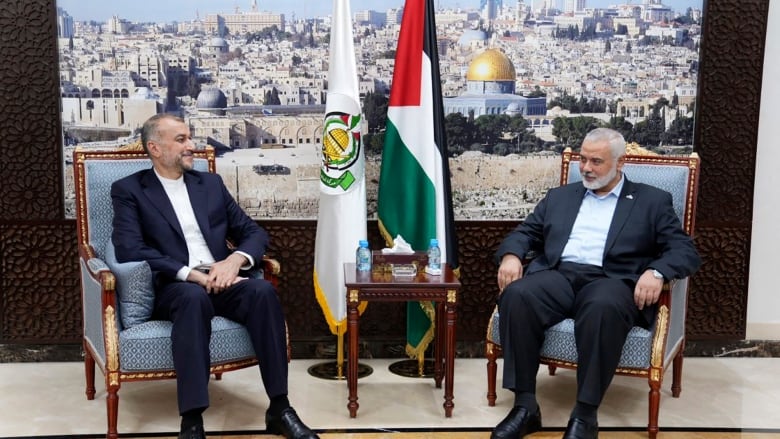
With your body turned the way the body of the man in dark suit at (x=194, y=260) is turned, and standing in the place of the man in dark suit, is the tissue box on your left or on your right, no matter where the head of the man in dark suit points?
on your left

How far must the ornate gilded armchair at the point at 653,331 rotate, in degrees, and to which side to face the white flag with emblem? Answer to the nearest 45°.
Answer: approximately 45° to its right

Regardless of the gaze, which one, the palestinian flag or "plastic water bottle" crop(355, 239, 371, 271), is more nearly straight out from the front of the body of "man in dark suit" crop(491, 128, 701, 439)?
the plastic water bottle

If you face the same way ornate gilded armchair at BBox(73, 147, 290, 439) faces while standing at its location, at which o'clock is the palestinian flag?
The palestinian flag is roughly at 10 o'clock from the ornate gilded armchair.

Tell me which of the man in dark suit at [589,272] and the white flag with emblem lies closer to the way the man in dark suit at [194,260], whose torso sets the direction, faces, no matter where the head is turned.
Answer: the man in dark suit

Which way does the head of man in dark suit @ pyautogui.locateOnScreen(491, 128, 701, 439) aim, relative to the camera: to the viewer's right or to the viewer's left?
to the viewer's left
